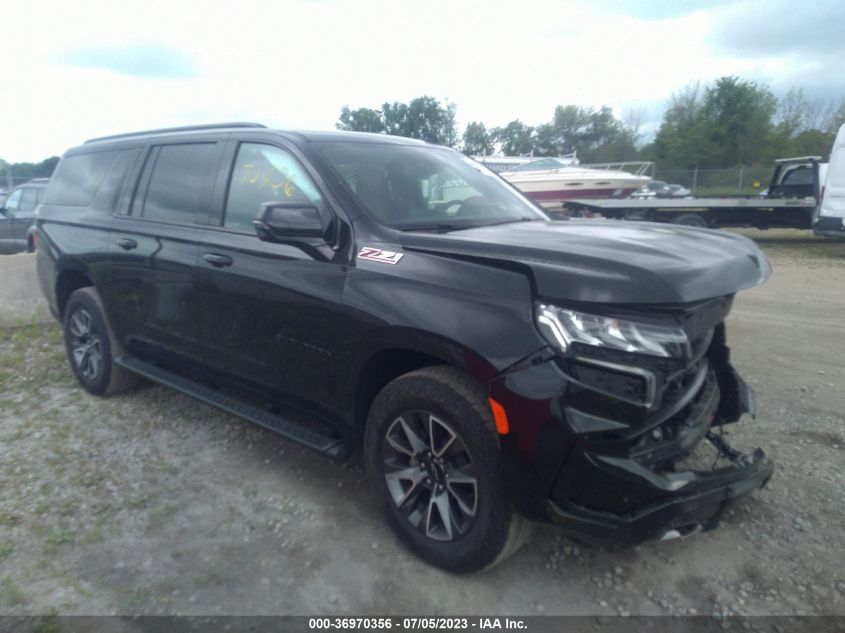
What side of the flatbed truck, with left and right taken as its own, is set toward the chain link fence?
left

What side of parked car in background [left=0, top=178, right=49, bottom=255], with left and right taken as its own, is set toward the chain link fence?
back

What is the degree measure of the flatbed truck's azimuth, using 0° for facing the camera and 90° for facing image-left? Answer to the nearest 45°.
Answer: approximately 270°

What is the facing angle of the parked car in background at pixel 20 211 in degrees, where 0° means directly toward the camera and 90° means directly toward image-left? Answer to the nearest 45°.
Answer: approximately 90°

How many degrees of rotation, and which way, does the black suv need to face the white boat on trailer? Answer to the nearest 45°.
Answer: approximately 135° to its left

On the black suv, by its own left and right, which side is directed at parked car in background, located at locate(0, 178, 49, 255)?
back

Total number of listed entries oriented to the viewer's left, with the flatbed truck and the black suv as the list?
0

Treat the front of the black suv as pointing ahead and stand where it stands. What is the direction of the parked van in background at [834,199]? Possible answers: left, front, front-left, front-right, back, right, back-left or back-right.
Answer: left
